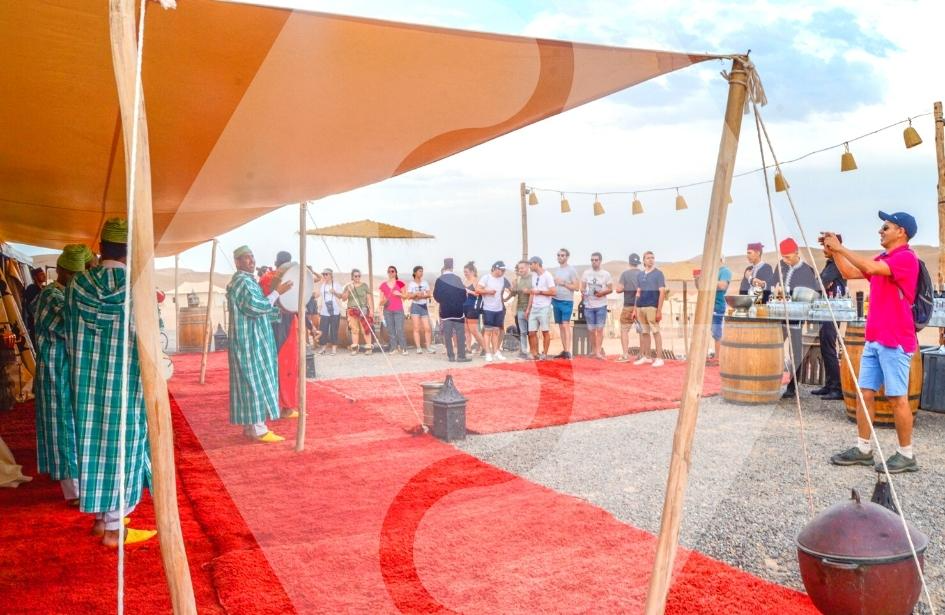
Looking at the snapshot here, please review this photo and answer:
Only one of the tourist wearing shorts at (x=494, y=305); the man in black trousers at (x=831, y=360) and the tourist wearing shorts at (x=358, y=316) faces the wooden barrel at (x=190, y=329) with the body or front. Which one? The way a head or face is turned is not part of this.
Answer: the man in black trousers

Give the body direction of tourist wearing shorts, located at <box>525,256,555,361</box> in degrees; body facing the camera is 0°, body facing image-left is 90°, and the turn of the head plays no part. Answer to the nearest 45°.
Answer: approximately 45°

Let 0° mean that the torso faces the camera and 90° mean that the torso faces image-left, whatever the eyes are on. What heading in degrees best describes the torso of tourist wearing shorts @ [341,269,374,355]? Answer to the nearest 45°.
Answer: approximately 0°

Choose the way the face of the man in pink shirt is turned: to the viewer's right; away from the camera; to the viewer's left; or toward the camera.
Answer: to the viewer's left

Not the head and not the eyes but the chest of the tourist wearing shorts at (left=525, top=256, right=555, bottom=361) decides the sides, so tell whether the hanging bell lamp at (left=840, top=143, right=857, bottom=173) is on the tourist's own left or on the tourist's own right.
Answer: on the tourist's own left

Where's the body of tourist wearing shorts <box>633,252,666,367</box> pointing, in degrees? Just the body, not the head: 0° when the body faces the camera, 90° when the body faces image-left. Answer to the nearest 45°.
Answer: approximately 45°

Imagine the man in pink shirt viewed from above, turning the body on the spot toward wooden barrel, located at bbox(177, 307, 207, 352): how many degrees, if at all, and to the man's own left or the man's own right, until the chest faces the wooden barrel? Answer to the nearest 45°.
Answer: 0° — they already face it

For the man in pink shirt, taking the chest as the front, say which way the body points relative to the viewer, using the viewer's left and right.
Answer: facing to the left of the viewer

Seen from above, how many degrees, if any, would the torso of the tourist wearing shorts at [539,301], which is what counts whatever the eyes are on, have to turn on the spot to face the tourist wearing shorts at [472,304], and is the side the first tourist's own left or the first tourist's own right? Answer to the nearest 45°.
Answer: approximately 90° to the first tourist's own right

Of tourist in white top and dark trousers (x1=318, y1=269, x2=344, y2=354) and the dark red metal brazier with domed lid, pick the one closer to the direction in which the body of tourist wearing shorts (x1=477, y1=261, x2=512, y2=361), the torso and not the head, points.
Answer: the dark red metal brazier with domed lid

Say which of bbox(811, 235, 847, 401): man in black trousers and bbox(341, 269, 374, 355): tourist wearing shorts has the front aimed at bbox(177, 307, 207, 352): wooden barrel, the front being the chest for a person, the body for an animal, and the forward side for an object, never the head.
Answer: the man in black trousers

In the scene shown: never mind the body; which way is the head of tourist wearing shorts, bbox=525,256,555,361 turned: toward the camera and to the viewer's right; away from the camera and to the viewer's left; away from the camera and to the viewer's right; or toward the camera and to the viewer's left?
toward the camera and to the viewer's left

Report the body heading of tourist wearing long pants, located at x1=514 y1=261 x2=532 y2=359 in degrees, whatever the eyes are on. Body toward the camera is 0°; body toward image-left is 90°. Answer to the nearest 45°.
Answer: approximately 45°

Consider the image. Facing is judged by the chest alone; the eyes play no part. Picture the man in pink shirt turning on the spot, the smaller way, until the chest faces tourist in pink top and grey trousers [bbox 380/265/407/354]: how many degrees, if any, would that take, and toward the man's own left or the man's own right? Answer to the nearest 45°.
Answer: approximately 45° to the man's own right

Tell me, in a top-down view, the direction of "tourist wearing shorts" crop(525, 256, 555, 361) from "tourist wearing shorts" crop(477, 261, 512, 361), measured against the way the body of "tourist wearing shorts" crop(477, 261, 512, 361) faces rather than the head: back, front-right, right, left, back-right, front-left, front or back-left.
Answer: front-left

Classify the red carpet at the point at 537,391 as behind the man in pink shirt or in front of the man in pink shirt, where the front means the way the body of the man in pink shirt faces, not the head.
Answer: in front

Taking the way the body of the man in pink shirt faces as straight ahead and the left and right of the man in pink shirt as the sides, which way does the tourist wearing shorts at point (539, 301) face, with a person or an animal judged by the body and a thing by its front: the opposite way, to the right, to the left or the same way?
to the left

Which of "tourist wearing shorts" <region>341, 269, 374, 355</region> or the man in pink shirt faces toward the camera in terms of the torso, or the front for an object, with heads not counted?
the tourist wearing shorts

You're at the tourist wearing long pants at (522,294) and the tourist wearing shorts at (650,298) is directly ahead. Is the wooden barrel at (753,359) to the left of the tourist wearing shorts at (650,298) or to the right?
right
